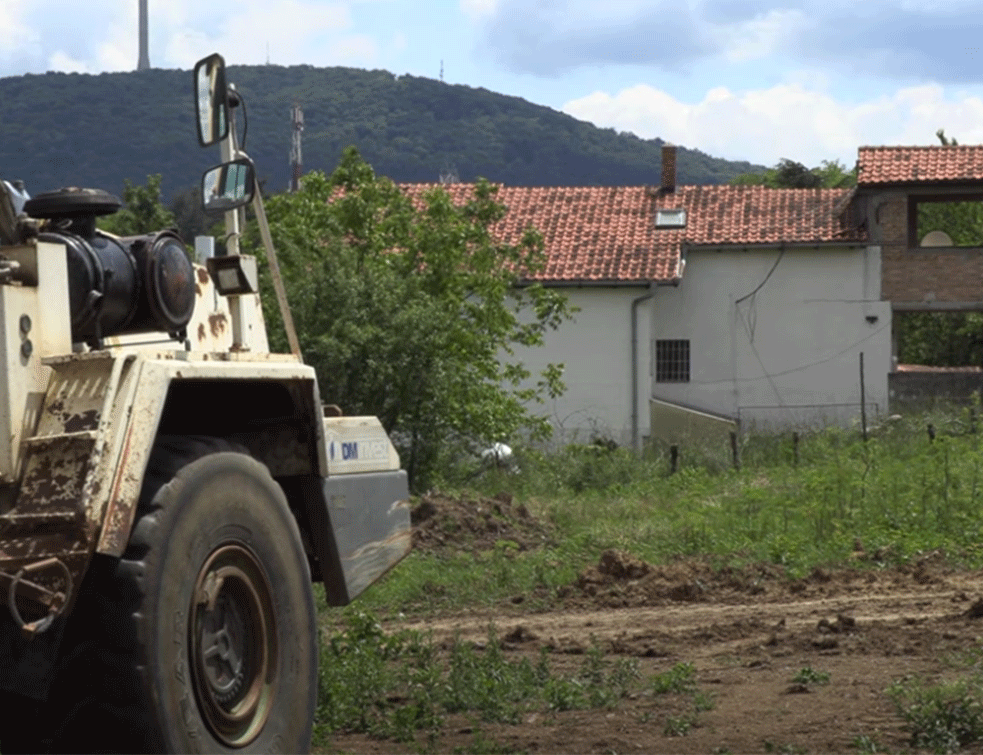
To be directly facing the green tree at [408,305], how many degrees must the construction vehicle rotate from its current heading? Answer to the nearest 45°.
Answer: approximately 45° to its left

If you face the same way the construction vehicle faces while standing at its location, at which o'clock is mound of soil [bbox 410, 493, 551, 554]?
The mound of soil is roughly at 11 o'clock from the construction vehicle.

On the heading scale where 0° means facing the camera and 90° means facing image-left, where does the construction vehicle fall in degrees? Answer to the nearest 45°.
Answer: approximately 225°
